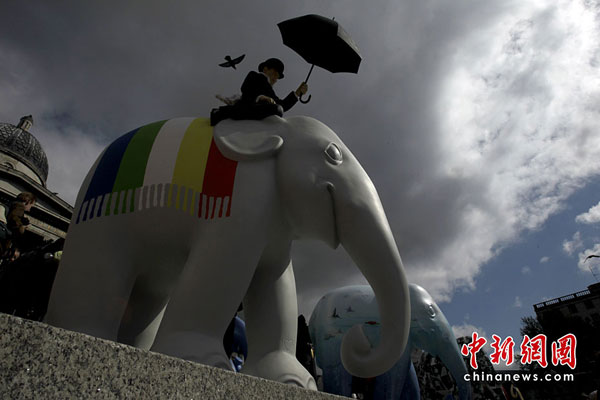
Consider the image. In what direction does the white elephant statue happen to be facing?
to the viewer's right

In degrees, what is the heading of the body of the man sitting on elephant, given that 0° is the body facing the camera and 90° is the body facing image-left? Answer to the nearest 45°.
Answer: approximately 270°

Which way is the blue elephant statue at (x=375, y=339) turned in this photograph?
to the viewer's right
